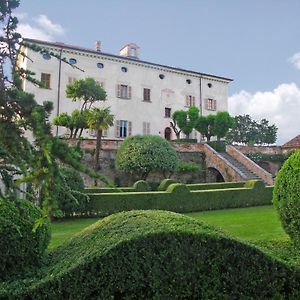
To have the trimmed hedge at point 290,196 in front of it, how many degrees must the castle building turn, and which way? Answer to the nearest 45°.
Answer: approximately 45° to its right

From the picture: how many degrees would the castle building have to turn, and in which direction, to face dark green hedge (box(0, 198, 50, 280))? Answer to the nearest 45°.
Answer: approximately 45° to its right

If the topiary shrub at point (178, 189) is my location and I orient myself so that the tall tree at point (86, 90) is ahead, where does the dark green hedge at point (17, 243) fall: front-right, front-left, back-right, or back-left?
back-left

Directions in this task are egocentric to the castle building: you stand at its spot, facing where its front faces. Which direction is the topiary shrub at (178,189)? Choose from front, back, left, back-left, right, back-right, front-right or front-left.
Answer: front-right

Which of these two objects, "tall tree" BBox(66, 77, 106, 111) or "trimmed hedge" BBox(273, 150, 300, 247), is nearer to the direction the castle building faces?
the trimmed hedge

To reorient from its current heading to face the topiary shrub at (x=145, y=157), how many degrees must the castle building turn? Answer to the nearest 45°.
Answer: approximately 45° to its right

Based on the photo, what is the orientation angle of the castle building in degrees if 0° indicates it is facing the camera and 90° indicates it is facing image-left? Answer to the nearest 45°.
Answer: approximately 315°

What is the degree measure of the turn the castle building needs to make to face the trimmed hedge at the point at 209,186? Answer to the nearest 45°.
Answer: approximately 45° to its right

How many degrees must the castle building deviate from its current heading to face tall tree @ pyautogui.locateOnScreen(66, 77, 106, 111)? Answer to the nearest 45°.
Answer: approximately 90° to its right
